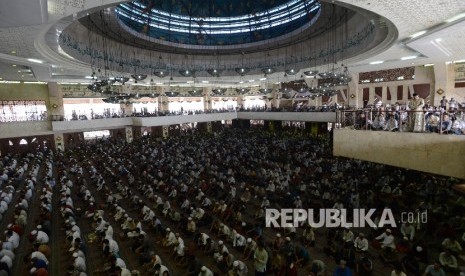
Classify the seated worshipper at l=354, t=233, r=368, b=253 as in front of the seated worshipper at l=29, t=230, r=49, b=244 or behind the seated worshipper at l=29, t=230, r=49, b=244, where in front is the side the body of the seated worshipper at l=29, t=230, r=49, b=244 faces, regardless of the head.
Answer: behind

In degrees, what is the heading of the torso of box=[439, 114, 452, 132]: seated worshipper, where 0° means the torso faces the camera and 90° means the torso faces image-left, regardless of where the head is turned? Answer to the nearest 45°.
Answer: approximately 45°

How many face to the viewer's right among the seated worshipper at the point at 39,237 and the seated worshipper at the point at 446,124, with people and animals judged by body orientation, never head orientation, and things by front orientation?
0

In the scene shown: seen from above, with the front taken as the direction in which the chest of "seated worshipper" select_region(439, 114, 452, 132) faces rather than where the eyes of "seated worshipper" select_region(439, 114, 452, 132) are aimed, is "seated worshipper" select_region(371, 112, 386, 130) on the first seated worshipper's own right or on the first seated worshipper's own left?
on the first seated worshipper's own right
